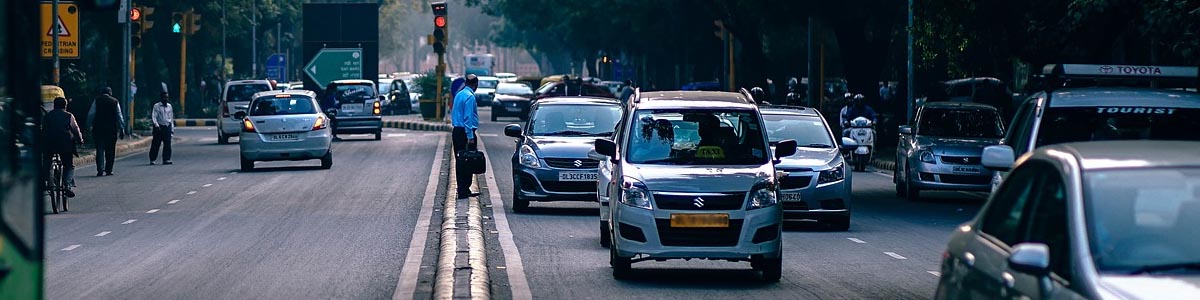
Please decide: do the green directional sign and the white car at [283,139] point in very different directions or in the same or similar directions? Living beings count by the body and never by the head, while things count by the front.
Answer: very different directions

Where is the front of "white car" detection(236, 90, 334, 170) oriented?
away from the camera

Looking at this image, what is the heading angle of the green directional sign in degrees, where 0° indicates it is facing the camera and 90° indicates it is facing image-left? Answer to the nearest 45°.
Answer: approximately 0°

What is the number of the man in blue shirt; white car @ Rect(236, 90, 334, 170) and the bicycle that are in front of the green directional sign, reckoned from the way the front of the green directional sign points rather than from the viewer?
3

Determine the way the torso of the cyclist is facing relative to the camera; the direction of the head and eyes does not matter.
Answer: away from the camera

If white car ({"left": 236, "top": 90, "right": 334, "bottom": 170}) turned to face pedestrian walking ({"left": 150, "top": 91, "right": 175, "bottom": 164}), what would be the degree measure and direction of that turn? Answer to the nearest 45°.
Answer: approximately 45° to its left

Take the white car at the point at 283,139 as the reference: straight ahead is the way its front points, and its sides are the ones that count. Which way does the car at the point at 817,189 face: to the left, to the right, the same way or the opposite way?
the opposite way

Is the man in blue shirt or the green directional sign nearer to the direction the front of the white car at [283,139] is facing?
the green directional sign

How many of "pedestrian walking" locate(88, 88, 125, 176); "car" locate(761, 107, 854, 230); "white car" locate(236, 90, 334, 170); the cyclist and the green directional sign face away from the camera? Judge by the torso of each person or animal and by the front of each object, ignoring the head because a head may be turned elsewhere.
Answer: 3
